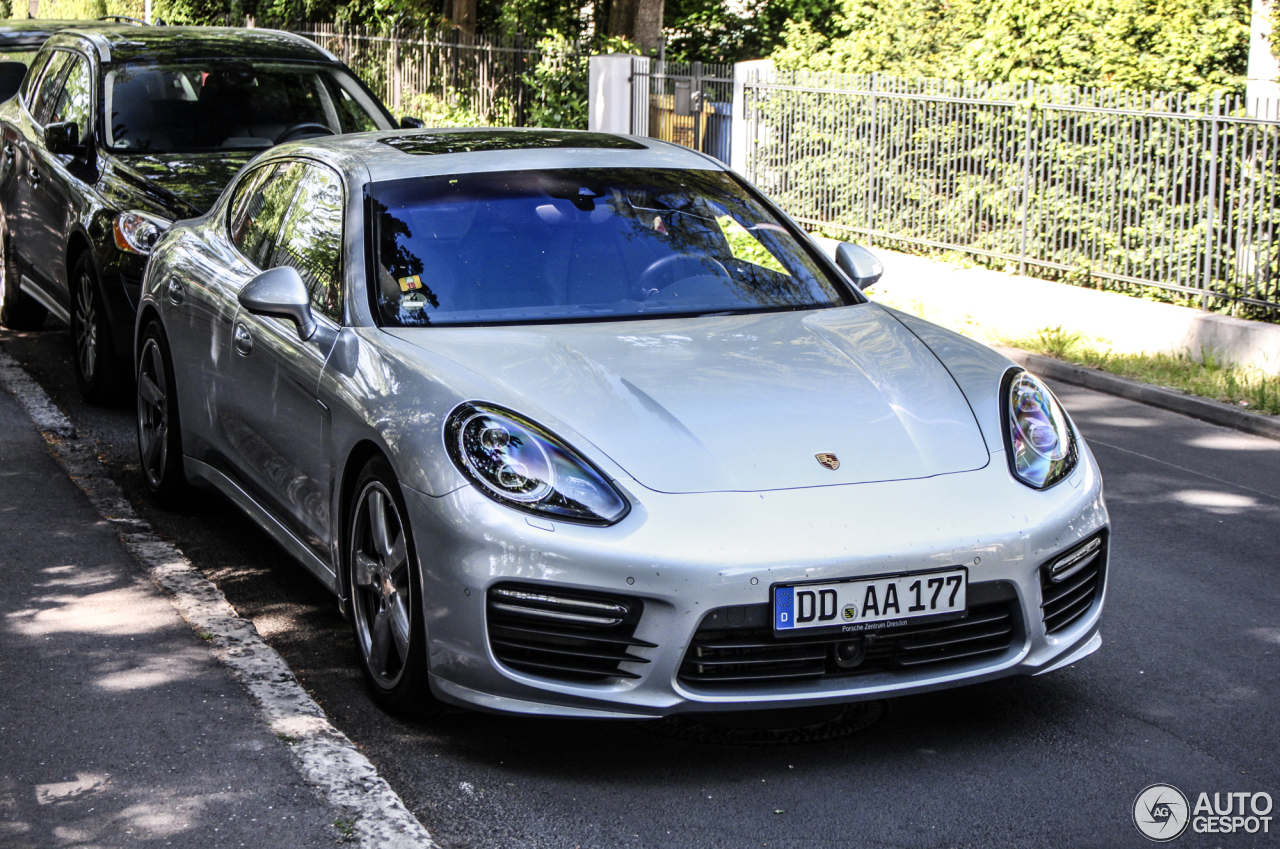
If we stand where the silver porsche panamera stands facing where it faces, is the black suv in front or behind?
behind

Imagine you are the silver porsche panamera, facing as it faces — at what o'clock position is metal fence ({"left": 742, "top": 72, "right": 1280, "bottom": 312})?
The metal fence is roughly at 8 o'clock from the silver porsche panamera.

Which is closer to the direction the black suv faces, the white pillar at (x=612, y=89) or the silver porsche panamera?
the silver porsche panamera

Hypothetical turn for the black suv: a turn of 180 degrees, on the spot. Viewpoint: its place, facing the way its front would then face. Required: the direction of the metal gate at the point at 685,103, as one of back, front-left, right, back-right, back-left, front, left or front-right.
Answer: right

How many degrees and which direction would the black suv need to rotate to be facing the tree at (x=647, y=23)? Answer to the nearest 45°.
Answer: approximately 90° to its left

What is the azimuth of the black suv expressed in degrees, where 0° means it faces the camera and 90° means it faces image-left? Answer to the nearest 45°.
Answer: approximately 315°

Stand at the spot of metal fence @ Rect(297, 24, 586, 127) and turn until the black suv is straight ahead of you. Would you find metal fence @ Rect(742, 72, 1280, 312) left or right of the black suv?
left

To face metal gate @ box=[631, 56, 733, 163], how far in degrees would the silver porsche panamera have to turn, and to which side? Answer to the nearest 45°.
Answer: approximately 135° to its left

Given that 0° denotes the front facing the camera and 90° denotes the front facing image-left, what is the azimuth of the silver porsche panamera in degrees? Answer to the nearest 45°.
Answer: approximately 315°

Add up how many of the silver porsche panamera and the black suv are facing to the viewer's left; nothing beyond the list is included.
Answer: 0

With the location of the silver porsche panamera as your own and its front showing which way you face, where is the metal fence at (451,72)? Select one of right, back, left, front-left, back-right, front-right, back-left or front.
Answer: back-left

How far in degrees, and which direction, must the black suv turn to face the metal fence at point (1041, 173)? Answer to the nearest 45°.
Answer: approximately 45° to its left
